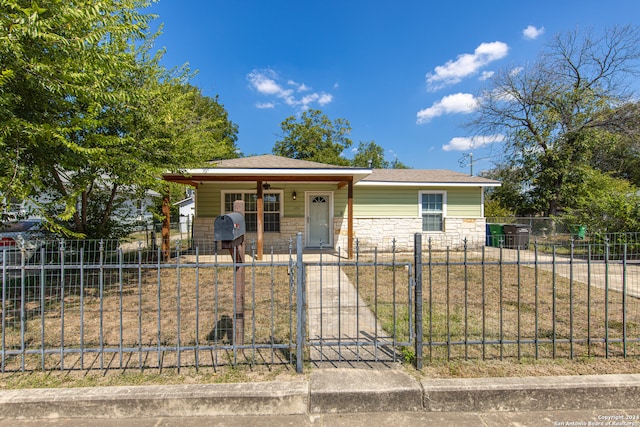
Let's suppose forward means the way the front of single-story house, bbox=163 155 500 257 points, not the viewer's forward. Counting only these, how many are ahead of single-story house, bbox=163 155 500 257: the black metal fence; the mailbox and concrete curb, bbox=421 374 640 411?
3

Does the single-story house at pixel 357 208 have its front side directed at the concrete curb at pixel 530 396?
yes

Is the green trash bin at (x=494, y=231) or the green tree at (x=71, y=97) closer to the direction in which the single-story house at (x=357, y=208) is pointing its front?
the green tree

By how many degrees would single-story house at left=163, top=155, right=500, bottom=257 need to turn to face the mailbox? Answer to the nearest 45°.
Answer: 0° — it already faces it

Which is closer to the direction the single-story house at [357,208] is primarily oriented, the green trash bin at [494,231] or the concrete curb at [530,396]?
the concrete curb

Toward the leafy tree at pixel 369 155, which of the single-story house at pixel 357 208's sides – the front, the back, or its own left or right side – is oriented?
back

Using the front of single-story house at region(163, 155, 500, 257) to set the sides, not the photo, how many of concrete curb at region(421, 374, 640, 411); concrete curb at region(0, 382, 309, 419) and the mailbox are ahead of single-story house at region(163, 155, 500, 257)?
3

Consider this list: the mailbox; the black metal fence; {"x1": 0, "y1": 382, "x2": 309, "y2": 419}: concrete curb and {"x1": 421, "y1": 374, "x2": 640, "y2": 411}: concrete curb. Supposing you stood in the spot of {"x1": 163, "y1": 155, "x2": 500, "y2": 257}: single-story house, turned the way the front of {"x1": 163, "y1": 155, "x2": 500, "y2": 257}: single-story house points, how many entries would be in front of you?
4

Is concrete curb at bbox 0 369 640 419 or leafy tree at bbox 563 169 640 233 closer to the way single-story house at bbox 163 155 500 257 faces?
the concrete curb

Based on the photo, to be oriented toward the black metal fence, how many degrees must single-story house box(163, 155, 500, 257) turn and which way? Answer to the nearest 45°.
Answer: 0° — it already faces it

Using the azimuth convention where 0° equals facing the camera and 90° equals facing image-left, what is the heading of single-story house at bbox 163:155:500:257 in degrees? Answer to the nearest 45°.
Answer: approximately 0°

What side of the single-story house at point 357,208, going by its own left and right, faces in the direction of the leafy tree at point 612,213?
left

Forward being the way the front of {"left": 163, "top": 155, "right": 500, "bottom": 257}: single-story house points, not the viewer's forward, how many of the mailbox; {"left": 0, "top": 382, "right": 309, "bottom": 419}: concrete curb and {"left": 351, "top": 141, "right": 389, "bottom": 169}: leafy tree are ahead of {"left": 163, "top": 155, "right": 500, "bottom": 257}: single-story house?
2

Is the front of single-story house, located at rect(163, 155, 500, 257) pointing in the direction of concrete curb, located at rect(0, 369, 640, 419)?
yes
